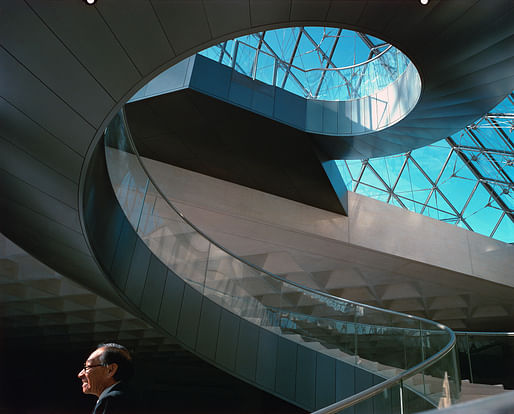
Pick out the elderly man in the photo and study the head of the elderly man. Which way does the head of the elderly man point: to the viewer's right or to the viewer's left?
to the viewer's left

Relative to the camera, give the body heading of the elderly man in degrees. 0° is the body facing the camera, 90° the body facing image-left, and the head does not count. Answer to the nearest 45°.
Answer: approximately 90°

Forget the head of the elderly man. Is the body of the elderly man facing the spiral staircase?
no
